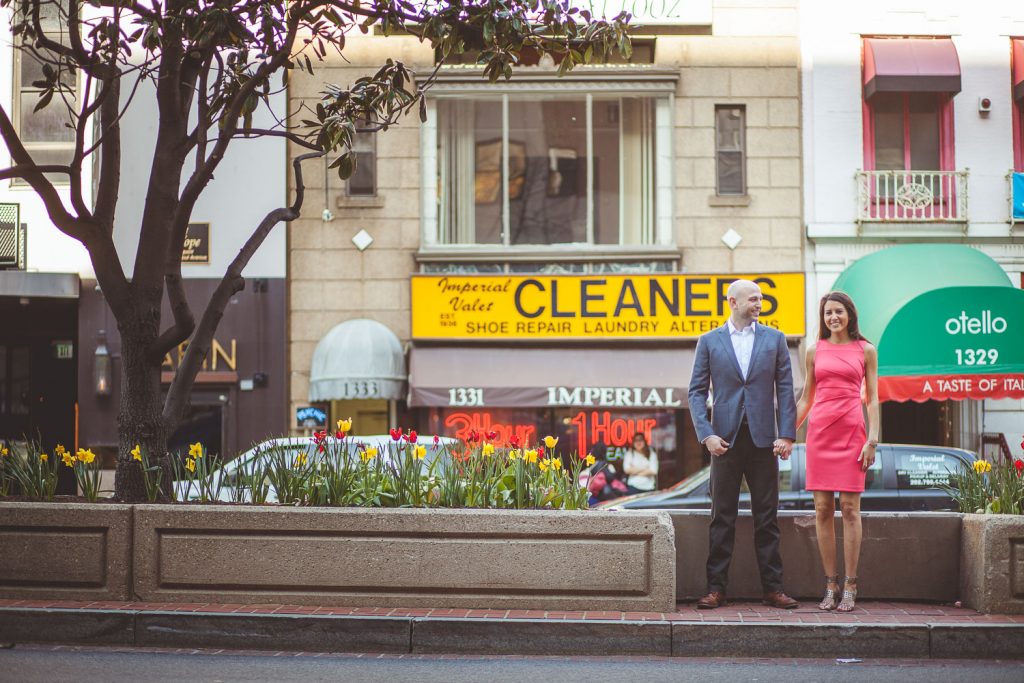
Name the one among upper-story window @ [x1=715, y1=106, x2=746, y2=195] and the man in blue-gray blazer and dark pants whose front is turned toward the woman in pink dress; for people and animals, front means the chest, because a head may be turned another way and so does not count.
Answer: the upper-story window

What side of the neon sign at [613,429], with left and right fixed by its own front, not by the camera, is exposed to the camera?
front

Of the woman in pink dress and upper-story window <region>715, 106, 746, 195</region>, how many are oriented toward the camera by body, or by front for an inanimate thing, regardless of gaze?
2

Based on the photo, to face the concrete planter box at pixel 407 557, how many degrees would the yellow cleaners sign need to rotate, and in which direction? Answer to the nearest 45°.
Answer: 0° — it already faces it

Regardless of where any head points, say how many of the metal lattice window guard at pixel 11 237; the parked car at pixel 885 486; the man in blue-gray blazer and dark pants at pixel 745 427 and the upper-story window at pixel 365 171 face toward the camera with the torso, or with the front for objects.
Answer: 3

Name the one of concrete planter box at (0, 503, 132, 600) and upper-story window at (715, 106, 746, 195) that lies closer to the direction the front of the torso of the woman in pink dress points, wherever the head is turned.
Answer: the concrete planter box

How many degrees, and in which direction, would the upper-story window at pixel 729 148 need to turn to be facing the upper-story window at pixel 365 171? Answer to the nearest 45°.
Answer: approximately 90° to its right

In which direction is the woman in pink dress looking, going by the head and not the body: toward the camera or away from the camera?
toward the camera

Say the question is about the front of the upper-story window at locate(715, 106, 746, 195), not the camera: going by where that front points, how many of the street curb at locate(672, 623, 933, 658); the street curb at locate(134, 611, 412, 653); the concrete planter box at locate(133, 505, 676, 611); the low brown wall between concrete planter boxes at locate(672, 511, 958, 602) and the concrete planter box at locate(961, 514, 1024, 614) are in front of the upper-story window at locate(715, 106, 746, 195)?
5

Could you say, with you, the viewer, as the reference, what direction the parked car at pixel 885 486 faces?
facing to the left of the viewer

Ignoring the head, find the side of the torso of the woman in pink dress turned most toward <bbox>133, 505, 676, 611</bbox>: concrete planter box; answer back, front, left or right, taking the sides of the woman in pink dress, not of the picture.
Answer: right

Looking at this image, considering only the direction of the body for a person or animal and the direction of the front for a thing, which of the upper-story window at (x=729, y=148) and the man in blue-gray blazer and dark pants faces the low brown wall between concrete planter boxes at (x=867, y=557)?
the upper-story window

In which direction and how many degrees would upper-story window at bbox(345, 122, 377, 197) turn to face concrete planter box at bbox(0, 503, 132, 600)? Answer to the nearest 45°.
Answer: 0° — it already faces it

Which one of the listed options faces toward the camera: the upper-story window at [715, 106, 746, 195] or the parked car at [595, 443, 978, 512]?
the upper-story window

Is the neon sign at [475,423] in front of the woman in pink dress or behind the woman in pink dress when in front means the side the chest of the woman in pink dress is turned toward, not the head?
behind

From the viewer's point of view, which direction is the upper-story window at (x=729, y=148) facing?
toward the camera
